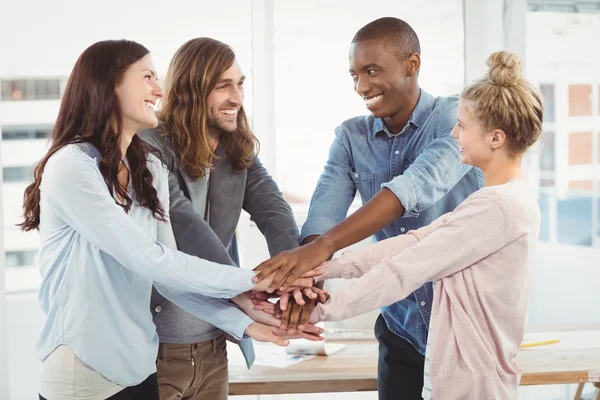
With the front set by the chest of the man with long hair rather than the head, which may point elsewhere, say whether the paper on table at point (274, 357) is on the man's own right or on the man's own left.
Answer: on the man's own left

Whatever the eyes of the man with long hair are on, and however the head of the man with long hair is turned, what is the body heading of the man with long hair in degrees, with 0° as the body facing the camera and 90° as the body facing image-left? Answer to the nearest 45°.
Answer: approximately 315°

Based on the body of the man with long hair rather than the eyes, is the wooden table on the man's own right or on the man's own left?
on the man's own left

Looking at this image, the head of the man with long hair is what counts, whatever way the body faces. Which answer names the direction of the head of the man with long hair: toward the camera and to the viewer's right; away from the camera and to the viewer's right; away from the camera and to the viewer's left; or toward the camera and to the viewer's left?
toward the camera and to the viewer's right

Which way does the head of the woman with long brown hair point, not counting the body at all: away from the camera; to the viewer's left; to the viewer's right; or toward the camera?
to the viewer's right
